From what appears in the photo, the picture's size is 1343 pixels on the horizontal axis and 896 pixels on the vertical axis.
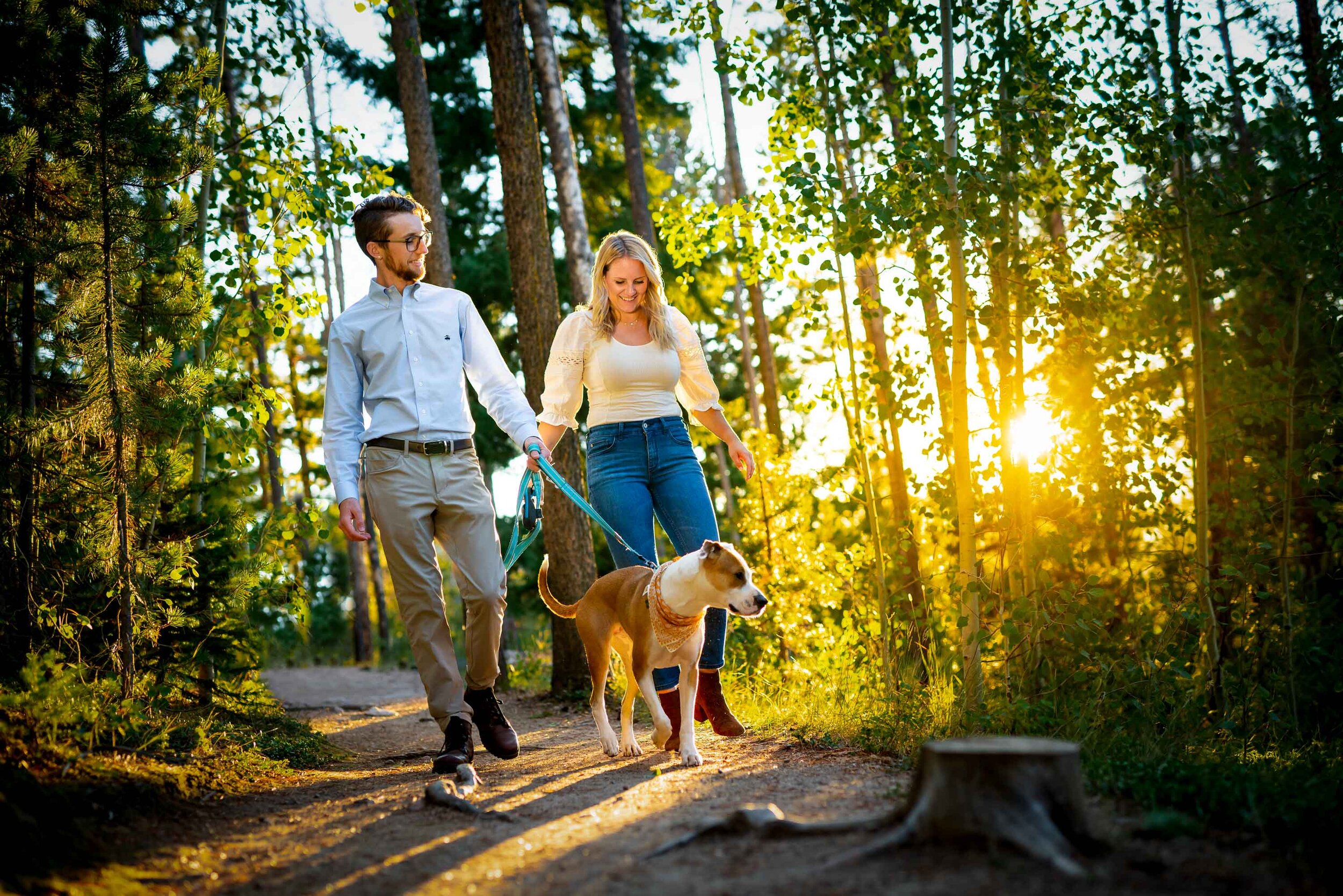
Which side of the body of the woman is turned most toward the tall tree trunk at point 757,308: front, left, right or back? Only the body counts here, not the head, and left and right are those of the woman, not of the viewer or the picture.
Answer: back

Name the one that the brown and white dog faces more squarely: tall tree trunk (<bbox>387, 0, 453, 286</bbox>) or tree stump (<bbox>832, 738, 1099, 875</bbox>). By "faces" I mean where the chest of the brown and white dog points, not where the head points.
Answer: the tree stump

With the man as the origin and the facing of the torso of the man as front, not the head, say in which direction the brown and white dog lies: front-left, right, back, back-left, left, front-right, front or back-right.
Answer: left

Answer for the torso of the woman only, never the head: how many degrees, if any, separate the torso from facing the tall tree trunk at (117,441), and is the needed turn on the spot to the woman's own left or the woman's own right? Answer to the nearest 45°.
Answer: approximately 90° to the woman's own right

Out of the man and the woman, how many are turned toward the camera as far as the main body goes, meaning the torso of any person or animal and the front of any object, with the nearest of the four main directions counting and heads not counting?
2

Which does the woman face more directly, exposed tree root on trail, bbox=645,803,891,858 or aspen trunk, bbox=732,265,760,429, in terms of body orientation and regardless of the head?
the exposed tree root on trail

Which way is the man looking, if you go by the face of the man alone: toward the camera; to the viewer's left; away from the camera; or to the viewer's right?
to the viewer's right

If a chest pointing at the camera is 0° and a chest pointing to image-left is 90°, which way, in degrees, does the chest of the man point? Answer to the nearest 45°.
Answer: approximately 0°

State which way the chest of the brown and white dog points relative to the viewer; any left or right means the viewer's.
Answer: facing the viewer and to the right of the viewer

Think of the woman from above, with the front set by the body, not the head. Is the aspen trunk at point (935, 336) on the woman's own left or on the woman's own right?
on the woman's own left
